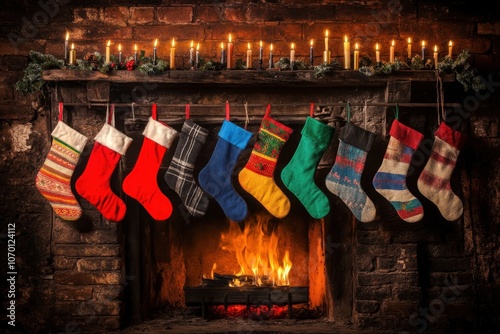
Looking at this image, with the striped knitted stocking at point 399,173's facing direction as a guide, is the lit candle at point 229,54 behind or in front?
behind

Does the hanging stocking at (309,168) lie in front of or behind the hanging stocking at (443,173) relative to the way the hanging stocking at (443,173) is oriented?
behind

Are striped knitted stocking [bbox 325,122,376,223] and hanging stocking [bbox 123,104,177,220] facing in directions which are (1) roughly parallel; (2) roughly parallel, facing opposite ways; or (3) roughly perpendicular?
roughly parallel

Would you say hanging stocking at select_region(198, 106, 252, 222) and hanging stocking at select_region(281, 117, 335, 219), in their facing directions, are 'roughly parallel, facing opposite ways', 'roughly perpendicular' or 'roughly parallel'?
roughly parallel

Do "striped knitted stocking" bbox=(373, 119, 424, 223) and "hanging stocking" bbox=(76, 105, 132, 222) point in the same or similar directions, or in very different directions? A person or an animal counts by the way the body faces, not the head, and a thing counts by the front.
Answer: same or similar directions

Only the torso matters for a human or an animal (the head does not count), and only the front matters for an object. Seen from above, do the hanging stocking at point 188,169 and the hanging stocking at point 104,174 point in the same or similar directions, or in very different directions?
same or similar directions
